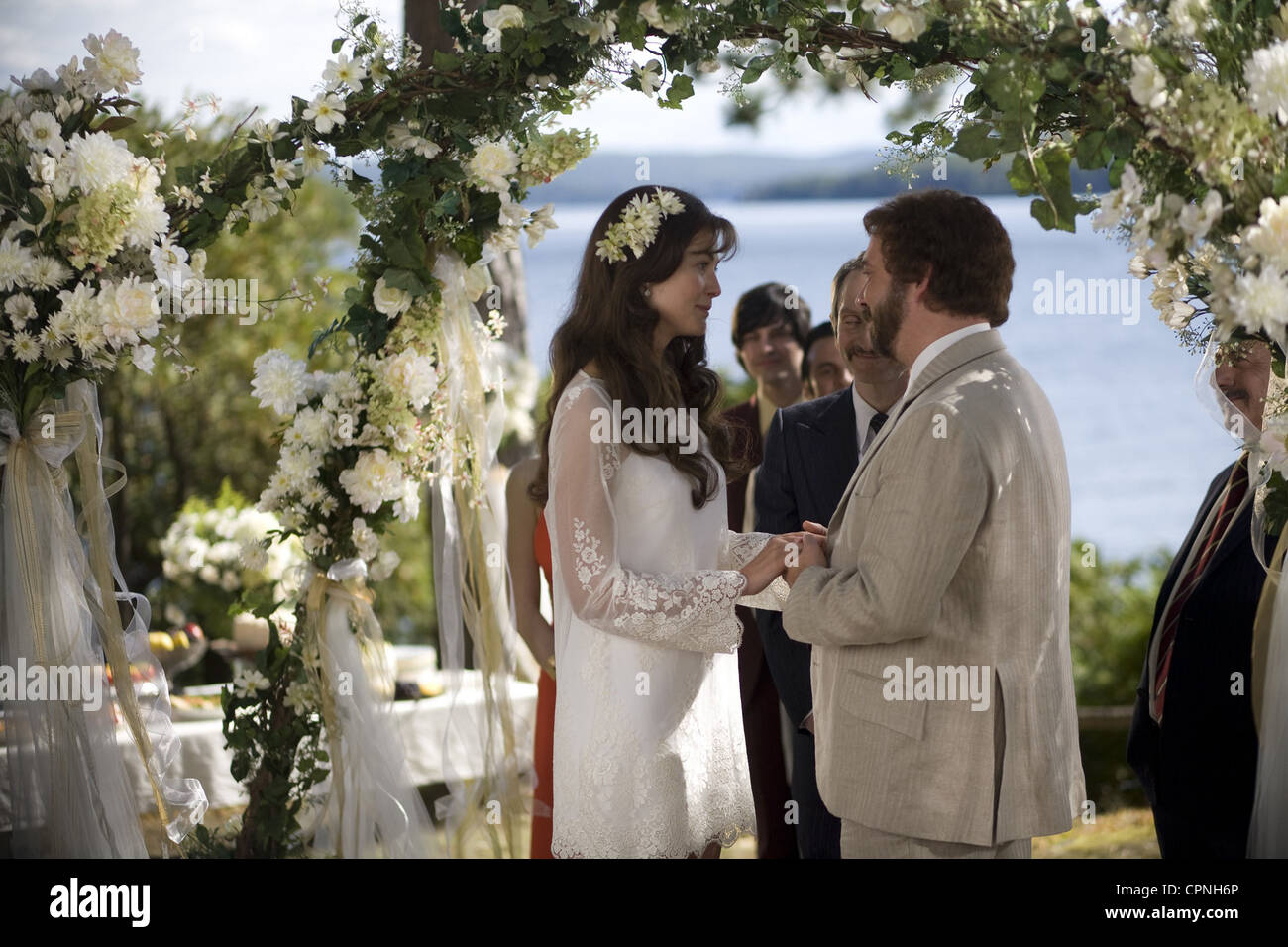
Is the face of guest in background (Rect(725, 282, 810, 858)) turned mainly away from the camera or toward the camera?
toward the camera

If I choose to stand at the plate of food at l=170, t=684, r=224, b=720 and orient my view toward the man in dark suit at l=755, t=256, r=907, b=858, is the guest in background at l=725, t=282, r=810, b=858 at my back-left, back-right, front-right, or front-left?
front-left

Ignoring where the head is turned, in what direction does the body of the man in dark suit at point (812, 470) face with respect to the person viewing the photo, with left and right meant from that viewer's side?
facing the viewer

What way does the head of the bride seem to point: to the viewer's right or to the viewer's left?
to the viewer's right

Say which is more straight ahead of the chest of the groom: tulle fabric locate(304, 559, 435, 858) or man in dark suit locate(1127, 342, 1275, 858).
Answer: the tulle fabric

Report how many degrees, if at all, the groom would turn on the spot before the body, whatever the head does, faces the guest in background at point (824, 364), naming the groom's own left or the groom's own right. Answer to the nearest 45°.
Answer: approximately 90° to the groom's own right

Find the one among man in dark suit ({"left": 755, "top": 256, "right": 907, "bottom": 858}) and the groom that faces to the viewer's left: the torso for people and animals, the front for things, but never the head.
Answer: the groom

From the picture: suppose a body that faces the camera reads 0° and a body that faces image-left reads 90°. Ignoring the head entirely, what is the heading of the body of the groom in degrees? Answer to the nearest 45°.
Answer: approximately 90°

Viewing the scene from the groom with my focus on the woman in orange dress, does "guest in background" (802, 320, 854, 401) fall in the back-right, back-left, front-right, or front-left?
front-right

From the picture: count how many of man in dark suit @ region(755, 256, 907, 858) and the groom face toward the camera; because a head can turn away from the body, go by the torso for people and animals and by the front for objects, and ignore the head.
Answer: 1

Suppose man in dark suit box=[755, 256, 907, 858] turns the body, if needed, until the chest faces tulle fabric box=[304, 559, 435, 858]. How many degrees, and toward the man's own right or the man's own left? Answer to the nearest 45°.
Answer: approximately 45° to the man's own right

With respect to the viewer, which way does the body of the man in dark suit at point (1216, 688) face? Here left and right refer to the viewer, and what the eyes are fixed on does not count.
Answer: facing the viewer and to the left of the viewer
